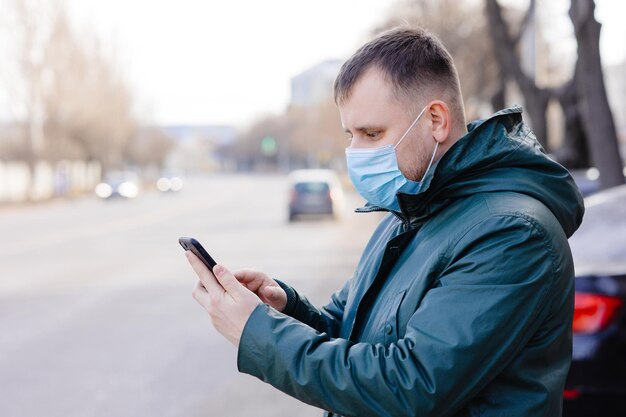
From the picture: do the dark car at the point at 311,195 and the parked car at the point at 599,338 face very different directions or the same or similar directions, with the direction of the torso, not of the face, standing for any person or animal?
same or similar directions

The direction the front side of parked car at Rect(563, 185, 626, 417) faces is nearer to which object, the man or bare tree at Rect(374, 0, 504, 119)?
the bare tree

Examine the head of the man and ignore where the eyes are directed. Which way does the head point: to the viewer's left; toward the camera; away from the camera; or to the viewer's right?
to the viewer's left

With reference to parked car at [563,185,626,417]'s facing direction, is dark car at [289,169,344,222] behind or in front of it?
in front

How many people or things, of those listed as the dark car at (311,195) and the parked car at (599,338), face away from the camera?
2

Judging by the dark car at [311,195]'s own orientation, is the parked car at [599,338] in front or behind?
behind

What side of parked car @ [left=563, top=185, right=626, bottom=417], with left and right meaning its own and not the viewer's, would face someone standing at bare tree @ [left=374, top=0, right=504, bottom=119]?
front

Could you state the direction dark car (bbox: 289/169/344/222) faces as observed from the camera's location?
facing away from the viewer

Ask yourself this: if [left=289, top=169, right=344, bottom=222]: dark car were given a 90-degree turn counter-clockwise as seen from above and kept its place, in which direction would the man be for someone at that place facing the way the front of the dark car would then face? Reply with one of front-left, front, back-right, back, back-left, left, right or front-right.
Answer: left

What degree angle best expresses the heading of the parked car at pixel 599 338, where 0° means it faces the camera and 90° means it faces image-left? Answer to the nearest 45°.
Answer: approximately 180°
